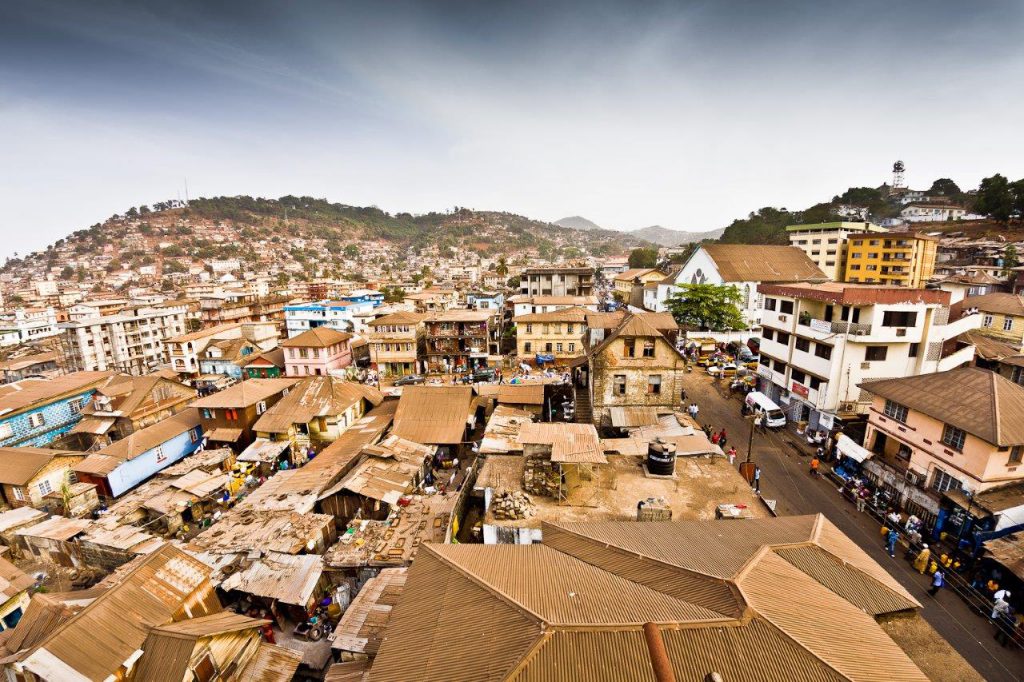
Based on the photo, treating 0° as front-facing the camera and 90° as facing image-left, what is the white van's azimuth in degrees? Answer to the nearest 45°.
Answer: approximately 315°

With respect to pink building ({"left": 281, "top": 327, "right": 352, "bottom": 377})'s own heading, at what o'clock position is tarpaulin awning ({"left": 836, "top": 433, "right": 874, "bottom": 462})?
The tarpaulin awning is roughly at 11 o'clock from the pink building.

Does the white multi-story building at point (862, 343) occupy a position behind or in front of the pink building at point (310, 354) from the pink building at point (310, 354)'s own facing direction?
in front

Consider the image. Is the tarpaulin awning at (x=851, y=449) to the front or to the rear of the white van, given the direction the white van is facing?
to the front

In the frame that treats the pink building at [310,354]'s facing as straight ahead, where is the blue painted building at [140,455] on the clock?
The blue painted building is roughly at 1 o'clock from the pink building.

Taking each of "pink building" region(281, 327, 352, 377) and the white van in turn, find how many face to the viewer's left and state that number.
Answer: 0

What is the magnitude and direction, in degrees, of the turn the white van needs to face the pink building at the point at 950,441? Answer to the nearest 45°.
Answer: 0° — it already faces it

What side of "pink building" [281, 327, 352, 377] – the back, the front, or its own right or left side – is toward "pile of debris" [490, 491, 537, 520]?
front

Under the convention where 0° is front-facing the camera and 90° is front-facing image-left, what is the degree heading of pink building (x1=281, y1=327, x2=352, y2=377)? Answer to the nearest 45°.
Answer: approximately 0°
